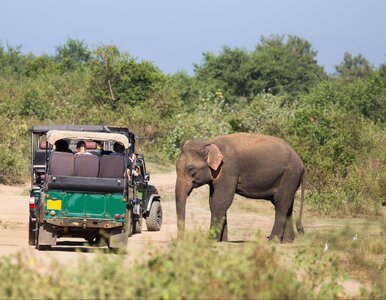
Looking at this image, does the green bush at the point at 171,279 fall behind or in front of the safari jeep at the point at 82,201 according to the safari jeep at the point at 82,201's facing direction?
behind

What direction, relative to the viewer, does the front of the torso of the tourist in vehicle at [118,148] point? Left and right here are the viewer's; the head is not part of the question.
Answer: facing away from the viewer

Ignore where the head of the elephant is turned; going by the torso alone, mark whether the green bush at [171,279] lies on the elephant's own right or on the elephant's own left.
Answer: on the elephant's own left

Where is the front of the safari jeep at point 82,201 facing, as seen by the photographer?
facing away from the viewer

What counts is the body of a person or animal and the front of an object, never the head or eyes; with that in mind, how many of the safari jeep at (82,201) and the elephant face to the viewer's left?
1

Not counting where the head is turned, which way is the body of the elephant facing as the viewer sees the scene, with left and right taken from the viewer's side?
facing to the left of the viewer

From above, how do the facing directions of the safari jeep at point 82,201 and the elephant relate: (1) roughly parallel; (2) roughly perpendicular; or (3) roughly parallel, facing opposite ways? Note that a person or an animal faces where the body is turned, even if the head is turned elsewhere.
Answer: roughly perpendicular

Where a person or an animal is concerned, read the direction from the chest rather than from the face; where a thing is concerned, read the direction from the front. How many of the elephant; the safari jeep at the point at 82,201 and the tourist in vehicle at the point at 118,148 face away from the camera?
2
